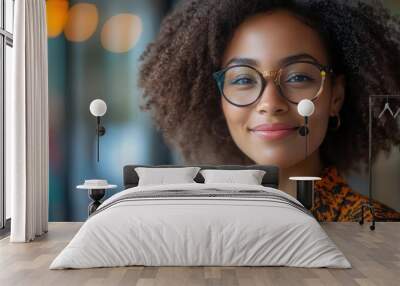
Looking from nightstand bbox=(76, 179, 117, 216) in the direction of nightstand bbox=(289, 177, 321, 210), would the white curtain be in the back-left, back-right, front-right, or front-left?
back-right

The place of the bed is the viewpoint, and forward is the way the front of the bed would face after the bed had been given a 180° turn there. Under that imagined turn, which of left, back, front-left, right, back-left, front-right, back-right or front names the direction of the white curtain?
front-left

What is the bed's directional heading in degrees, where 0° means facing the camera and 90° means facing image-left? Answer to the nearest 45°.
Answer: approximately 0°

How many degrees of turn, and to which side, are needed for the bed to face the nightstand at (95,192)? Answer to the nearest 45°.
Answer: approximately 135° to its right

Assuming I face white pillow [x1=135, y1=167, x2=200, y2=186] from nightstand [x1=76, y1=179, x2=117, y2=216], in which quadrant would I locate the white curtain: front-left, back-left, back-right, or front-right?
back-right
